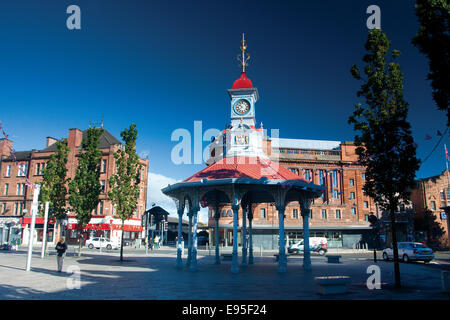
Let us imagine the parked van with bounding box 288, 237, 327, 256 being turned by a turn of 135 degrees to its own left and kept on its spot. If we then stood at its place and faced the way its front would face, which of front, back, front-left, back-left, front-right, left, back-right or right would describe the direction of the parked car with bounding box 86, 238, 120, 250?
back-right

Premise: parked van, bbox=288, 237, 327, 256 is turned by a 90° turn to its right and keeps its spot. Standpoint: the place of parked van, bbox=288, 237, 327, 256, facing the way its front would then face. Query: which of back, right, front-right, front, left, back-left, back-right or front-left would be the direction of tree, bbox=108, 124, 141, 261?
back-left

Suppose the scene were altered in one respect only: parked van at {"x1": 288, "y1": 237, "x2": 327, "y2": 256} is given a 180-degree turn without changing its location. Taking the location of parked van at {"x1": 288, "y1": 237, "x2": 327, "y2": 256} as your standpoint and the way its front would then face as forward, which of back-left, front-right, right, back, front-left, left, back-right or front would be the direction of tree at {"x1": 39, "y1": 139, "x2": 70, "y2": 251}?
back-right

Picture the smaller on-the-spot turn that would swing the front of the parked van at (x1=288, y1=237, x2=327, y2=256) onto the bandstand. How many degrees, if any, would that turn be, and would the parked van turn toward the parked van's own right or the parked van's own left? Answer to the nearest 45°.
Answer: approximately 90° to the parked van's own left

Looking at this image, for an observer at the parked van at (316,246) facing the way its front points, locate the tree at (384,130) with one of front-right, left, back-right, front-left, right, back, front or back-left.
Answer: left

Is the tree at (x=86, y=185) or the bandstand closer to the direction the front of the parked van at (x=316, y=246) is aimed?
the tree

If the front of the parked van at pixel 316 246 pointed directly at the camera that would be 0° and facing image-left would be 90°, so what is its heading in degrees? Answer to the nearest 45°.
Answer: approximately 90°

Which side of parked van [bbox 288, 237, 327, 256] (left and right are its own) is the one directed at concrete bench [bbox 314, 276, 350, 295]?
left

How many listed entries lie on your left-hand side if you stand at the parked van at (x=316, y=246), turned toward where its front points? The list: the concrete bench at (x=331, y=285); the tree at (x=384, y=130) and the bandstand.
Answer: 3
